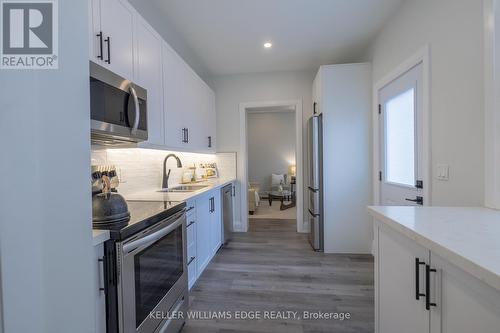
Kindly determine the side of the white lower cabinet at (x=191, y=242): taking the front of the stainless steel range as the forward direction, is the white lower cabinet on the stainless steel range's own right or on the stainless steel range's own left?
on the stainless steel range's own left

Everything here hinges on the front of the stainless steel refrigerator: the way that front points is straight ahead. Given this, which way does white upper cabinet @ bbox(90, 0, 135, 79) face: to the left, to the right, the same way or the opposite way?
the opposite way

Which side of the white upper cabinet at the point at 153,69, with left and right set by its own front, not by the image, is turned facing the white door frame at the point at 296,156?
left

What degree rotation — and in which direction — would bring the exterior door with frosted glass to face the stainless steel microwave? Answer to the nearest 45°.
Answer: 0° — it already faces it

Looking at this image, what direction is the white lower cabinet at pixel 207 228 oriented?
to the viewer's right

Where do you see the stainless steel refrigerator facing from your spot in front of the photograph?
facing to the left of the viewer

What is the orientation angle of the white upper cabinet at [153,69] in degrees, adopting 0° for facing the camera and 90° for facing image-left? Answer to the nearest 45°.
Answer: approximately 315°

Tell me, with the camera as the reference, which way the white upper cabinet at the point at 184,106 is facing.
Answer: facing to the right of the viewer

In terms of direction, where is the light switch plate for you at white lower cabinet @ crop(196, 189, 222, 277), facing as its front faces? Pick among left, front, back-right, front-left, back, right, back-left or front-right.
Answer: front-right

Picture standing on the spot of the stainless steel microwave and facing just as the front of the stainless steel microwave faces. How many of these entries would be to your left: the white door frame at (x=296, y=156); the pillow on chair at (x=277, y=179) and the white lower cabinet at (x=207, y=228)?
3

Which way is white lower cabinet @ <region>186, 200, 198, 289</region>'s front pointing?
to the viewer's right
